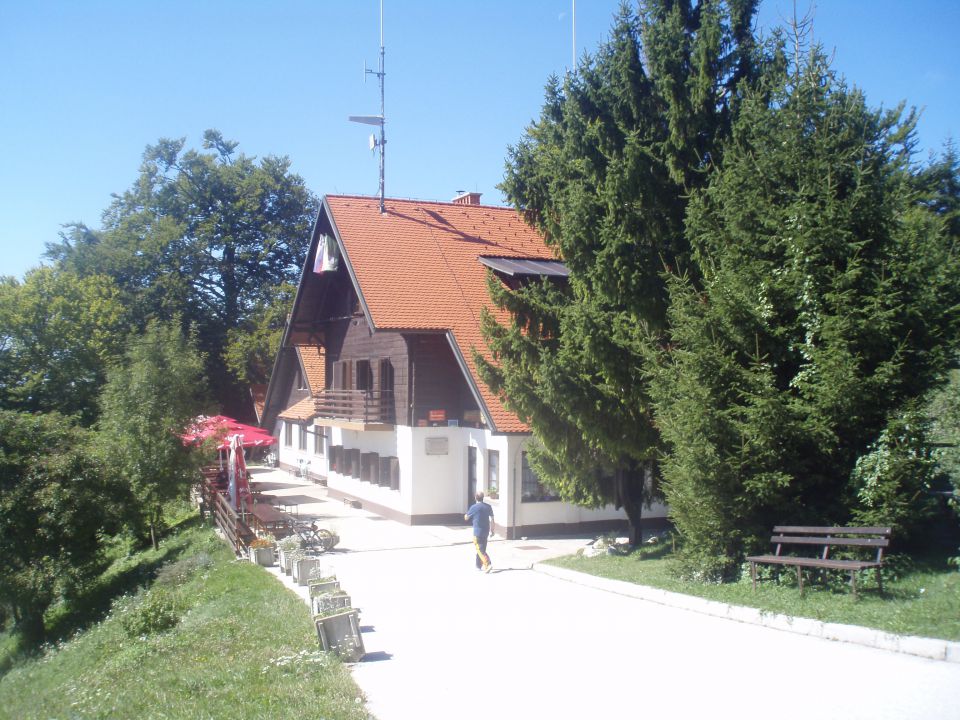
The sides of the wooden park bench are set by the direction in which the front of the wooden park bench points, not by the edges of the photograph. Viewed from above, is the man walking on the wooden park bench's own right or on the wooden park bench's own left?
on the wooden park bench's own right

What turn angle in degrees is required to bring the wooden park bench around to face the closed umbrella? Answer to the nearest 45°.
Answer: approximately 90° to its right

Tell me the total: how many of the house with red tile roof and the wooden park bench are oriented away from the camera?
0

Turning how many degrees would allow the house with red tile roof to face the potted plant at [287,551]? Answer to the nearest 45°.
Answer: approximately 45° to its left

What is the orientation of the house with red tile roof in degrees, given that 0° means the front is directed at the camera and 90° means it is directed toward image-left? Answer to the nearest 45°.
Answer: approximately 45°

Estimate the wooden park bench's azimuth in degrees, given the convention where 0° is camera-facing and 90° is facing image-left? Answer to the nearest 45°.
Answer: approximately 45°
